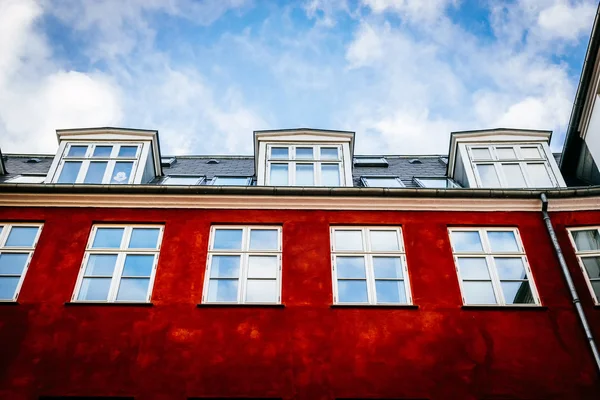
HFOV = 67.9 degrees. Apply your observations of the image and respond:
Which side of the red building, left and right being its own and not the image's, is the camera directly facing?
front
